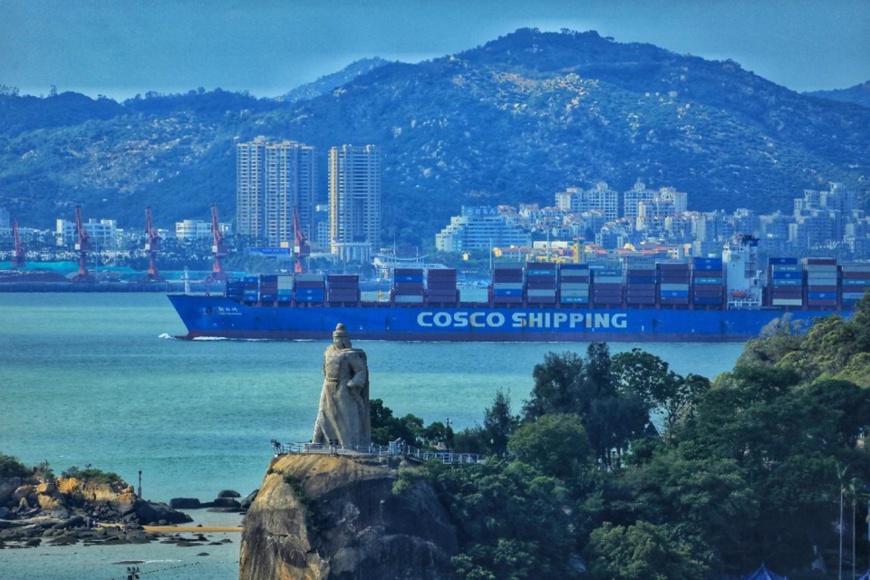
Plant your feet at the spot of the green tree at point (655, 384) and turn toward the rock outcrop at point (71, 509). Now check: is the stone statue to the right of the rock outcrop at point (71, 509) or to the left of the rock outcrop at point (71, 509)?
left

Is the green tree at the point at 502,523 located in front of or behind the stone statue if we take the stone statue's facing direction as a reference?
behind

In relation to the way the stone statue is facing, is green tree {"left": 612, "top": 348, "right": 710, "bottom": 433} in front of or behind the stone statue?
behind

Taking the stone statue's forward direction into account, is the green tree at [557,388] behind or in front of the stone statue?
behind

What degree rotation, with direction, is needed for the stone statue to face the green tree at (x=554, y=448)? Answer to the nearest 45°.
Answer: approximately 180°

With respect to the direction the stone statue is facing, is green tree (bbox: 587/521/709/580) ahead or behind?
behind
